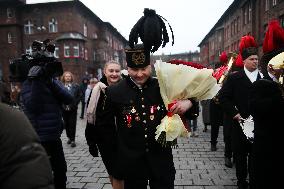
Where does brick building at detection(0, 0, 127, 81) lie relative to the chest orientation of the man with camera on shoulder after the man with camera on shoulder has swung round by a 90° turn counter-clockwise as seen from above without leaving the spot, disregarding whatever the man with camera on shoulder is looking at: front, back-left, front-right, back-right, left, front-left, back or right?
front-right

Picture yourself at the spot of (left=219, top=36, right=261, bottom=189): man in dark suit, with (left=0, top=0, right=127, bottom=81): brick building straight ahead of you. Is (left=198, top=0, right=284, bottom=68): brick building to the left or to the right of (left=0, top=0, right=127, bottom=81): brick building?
right

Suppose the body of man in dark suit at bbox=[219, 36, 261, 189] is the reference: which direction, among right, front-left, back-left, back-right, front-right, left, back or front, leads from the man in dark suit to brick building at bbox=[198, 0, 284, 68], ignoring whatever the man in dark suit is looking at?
back-left

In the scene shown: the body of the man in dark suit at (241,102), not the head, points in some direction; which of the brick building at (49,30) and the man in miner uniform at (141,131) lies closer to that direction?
the man in miner uniform

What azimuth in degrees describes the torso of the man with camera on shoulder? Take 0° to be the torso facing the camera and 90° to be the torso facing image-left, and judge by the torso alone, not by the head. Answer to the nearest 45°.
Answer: approximately 225°

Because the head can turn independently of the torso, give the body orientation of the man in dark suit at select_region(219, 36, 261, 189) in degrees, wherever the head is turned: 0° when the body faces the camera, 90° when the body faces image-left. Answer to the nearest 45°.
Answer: approximately 315°

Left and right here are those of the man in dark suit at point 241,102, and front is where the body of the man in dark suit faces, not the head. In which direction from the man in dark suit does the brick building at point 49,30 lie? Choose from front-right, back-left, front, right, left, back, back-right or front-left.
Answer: back

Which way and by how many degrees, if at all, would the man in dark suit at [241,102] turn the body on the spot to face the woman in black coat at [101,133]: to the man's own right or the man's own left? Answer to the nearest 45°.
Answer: approximately 90° to the man's own right

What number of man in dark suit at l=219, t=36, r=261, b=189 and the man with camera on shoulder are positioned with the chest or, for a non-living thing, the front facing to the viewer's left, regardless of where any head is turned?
0

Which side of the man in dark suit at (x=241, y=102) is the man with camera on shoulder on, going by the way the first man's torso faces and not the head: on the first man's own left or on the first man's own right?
on the first man's own right

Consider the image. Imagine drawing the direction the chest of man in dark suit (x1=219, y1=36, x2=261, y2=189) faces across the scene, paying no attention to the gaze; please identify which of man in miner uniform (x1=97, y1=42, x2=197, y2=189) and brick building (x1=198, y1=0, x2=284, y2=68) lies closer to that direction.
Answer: the man in miner uniform

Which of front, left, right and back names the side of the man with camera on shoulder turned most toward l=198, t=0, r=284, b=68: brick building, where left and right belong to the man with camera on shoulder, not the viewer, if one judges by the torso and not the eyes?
front

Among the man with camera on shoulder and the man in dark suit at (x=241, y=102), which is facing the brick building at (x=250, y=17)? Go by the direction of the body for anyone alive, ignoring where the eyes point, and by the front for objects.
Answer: the man with camera on shoulder

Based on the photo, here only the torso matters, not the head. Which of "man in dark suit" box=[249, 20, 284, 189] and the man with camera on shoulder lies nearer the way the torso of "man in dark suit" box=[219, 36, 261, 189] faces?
the man in dark suit

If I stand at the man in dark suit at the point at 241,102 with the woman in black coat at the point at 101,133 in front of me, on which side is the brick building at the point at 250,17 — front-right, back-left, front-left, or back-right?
back-right
